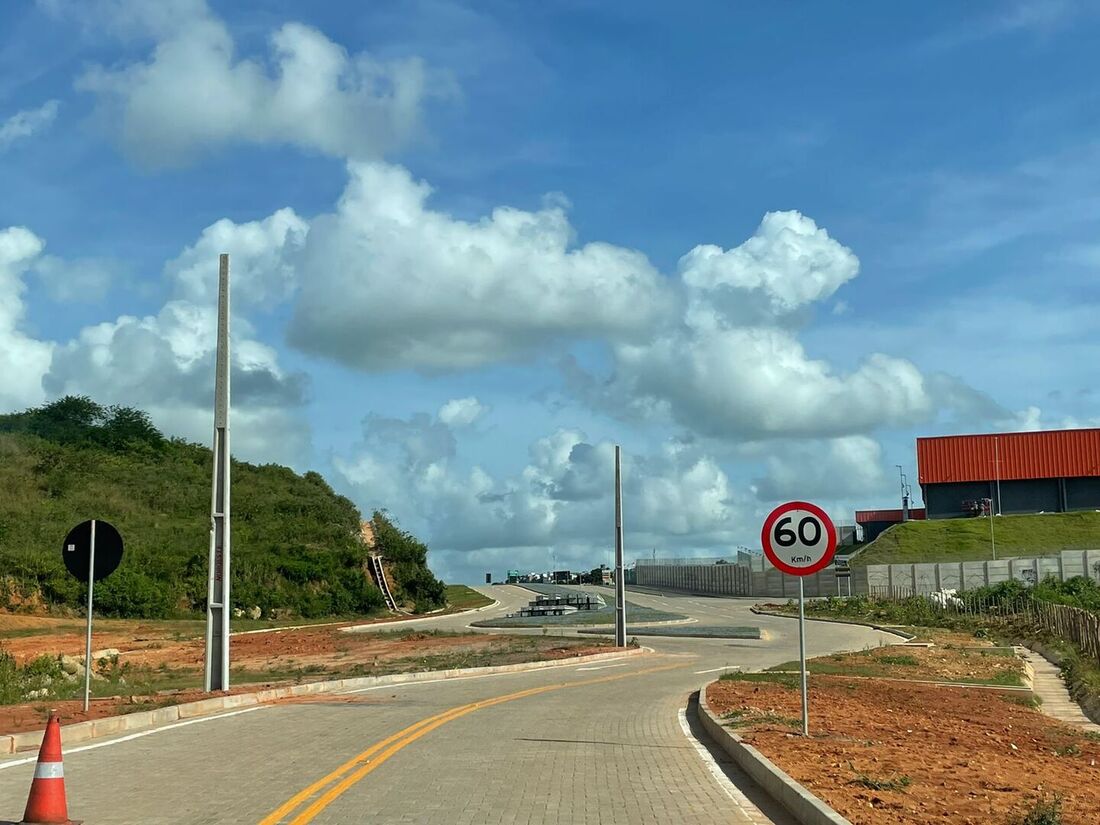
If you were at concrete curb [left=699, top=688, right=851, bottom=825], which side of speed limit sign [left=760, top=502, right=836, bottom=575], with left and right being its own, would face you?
front

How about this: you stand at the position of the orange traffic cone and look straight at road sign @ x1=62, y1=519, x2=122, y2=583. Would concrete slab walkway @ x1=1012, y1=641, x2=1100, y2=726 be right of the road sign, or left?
right

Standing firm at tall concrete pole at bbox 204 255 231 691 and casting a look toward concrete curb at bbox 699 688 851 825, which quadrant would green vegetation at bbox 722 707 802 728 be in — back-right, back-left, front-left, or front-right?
front-left

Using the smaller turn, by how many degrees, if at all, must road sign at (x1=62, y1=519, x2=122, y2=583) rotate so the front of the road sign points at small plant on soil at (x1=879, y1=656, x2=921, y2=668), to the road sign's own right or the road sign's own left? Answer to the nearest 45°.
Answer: approximately 45° to the road sign's own right

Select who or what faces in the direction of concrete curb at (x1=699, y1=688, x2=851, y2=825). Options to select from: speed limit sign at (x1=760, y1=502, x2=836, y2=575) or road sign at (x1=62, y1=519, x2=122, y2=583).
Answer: the speed limit sign

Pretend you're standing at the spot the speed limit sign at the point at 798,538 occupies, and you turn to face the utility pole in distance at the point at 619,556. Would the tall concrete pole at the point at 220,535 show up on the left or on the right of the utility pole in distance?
left

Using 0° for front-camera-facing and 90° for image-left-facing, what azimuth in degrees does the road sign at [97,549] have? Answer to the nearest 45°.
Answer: approximately 180°

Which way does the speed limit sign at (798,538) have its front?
toward the camera

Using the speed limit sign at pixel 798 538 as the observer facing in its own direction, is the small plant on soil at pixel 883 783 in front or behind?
in front

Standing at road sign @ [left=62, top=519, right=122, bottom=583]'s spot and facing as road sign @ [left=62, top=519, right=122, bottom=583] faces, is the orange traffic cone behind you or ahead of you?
behind

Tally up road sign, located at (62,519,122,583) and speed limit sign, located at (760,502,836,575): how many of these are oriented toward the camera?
1

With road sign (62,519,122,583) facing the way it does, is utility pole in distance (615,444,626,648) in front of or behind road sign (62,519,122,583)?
in front

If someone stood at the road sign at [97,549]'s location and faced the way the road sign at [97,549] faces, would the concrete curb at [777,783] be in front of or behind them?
behind

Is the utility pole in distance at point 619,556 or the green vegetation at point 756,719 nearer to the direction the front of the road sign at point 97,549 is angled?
the utility pole in distance

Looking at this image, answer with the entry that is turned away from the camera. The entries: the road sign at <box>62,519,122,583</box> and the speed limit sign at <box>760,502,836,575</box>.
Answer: the road sign
